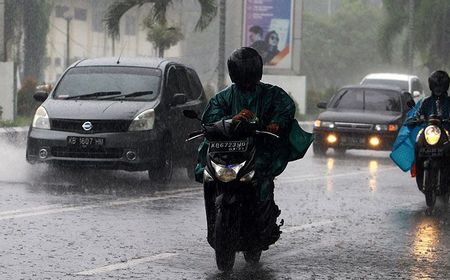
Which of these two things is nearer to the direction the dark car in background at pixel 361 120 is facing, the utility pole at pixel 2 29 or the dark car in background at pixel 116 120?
the dark car in background

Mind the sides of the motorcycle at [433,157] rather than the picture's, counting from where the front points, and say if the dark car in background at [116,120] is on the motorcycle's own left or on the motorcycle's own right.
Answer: on the motorcycle's own right

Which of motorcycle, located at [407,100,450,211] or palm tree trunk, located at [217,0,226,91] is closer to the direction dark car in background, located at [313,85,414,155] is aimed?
the motorcycle

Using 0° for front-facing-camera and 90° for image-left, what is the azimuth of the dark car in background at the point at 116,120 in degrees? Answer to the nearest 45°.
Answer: approximately 45°

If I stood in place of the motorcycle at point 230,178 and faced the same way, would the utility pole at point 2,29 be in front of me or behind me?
behind
